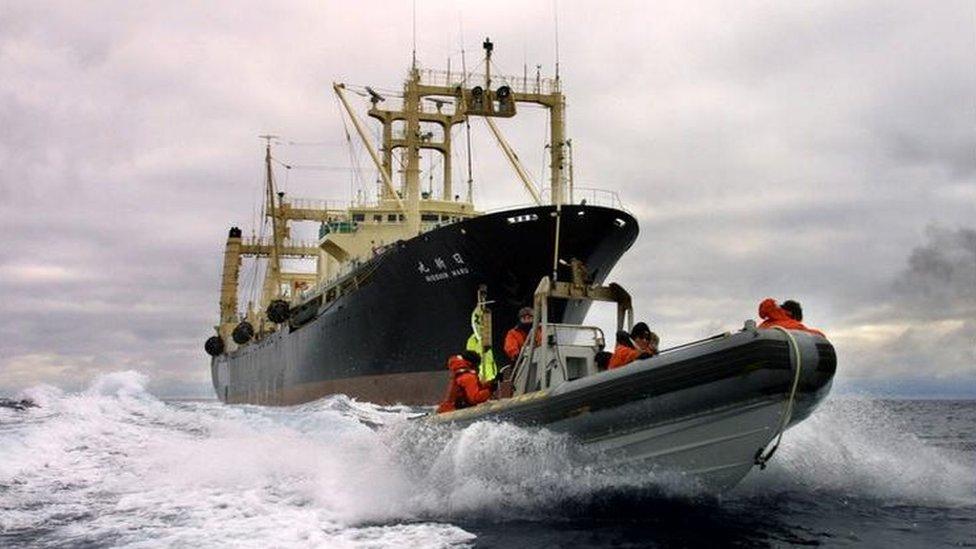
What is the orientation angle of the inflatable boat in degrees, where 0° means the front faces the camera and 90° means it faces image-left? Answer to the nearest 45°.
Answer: approximately 315°
